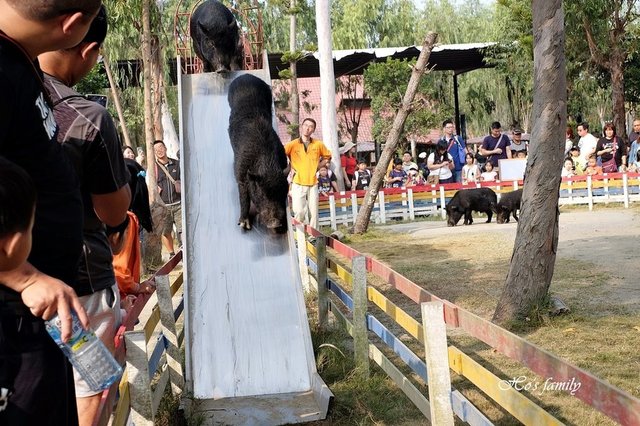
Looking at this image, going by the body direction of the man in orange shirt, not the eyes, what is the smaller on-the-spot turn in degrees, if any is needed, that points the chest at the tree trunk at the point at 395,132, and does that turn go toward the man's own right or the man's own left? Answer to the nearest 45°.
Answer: approximately 135° to the man's own left

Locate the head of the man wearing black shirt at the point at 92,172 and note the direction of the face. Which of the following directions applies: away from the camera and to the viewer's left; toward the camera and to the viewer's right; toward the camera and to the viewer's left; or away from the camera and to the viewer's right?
away from the camera and to the viewer's right

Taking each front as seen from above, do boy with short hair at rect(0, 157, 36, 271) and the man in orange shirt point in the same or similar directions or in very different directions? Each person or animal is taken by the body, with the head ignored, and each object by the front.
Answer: very different directions

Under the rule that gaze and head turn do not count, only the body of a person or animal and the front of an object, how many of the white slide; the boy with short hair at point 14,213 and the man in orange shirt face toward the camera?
2

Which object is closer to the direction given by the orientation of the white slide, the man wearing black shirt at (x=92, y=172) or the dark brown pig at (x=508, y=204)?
the man wearing black shirt

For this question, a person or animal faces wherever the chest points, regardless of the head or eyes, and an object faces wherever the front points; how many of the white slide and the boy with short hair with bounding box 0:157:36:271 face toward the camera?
1

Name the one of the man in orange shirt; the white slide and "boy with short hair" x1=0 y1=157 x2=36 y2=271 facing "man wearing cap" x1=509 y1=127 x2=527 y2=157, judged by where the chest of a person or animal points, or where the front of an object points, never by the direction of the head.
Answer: the boy with short hair

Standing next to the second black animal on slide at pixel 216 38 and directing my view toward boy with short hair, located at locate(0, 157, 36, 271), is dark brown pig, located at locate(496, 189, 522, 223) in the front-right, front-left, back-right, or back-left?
back-left

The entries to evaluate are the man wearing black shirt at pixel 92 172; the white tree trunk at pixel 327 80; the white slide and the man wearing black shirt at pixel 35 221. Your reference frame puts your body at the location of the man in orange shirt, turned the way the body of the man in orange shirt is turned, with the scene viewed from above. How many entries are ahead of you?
3

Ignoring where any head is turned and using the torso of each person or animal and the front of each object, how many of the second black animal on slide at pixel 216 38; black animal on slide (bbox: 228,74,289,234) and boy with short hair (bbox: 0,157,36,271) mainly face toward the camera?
2

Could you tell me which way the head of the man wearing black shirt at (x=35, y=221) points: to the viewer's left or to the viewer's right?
to the viewer's right
